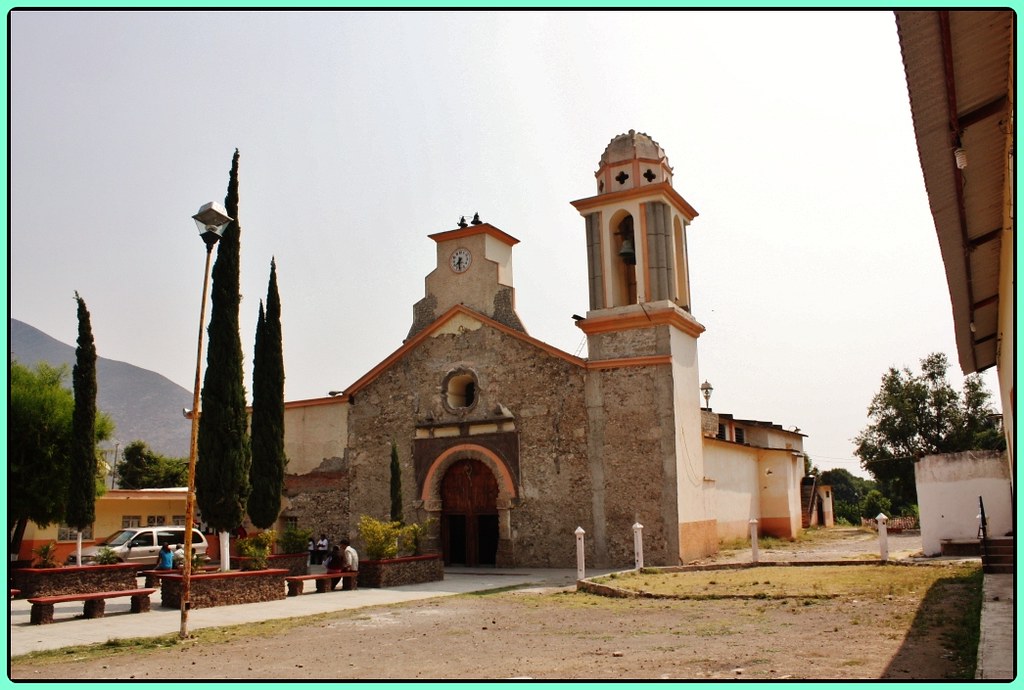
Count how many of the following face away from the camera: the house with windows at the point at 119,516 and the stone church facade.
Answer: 0

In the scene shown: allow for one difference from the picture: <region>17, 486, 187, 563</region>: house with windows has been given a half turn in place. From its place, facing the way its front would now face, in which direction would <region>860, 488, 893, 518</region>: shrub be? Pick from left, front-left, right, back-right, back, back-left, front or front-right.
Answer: right

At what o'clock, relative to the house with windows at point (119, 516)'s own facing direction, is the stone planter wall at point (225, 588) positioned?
The stone planter wall is roughly at 12 o'clock from the house with windows.

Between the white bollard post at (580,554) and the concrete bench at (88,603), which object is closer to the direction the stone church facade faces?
the concrete bench

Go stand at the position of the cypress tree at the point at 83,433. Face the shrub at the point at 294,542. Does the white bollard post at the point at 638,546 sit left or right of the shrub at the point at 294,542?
right

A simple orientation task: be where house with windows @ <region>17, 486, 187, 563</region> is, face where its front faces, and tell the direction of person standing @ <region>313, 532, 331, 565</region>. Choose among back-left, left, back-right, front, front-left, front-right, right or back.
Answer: front-left

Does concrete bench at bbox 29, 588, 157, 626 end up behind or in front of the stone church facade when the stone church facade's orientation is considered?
in front

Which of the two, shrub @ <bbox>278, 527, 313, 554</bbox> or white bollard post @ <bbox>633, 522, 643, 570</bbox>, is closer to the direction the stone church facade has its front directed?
the shrub

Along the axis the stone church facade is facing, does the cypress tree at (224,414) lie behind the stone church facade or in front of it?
in front

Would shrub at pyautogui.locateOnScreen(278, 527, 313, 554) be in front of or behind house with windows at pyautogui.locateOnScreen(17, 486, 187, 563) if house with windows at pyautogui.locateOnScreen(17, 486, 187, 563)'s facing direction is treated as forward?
in front

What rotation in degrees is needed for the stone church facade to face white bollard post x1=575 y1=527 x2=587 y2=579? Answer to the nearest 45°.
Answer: approximately 45° to its left

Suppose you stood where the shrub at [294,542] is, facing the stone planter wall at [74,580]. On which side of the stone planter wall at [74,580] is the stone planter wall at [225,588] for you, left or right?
left
